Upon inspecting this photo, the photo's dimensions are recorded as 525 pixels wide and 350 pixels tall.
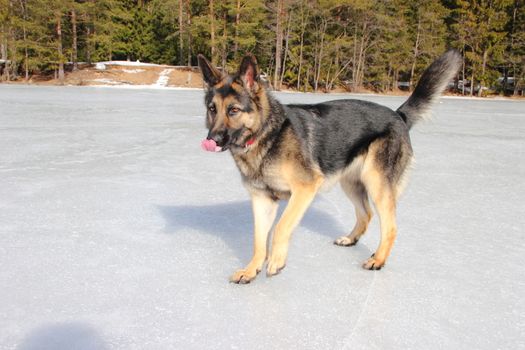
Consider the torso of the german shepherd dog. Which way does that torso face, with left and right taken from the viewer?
facing the viewer and to the left of the viewer
